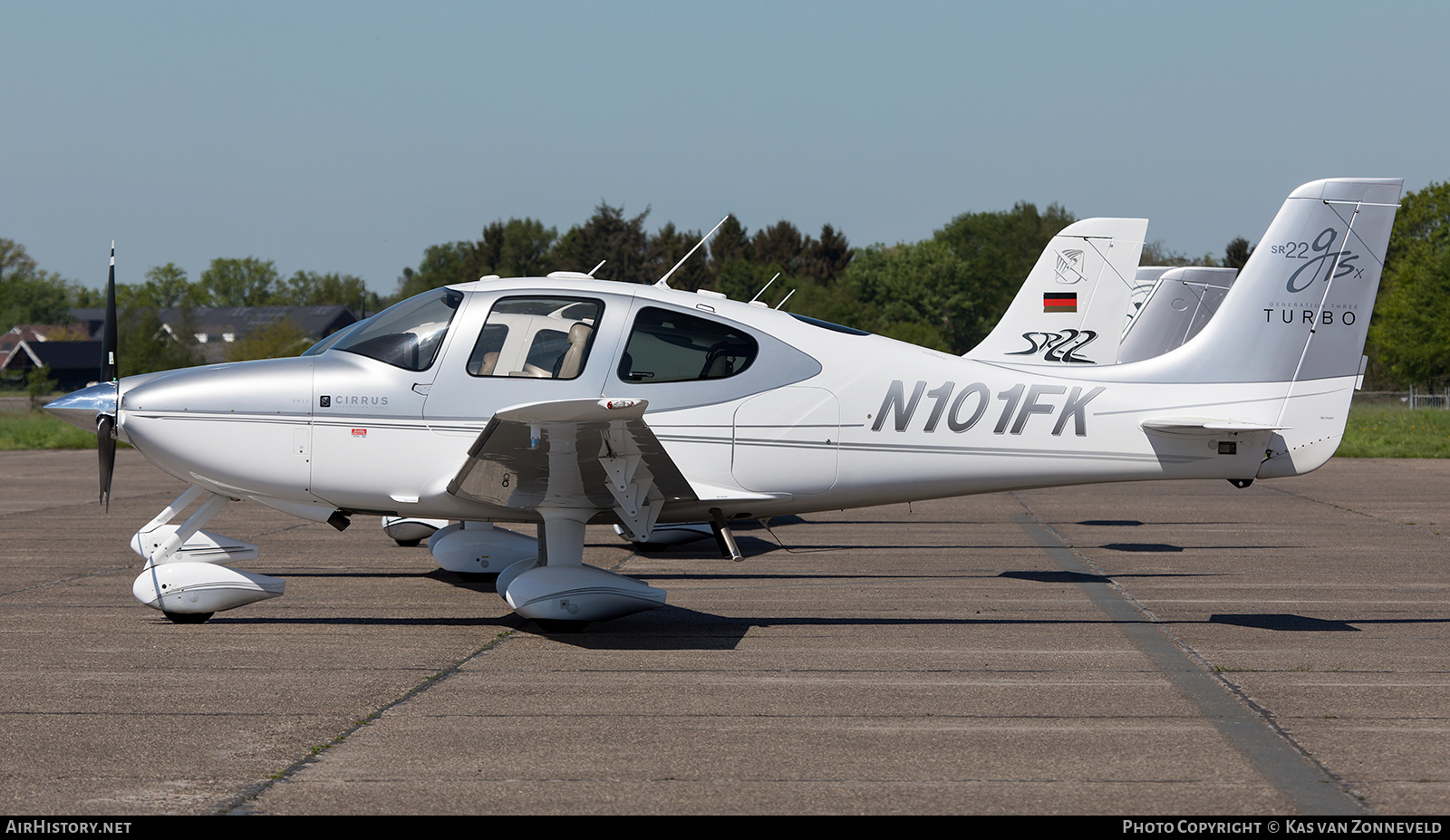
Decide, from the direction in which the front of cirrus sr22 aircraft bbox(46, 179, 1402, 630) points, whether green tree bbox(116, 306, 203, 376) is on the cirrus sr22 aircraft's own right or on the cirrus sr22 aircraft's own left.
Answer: on the cirrus sr22 aircraft's own right

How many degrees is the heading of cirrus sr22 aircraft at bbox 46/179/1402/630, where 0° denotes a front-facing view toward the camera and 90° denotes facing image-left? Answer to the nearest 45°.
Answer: approximately 90°

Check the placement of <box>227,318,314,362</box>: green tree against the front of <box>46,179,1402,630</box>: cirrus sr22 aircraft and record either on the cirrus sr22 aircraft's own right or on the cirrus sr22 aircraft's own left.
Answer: on the cirrus sr22 aircraft's own right

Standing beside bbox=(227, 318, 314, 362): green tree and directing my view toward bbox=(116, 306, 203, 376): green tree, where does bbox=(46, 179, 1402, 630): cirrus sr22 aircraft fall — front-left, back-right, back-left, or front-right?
back-left

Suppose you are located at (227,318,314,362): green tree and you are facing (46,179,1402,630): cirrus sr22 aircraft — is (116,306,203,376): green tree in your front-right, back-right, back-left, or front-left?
back-right
